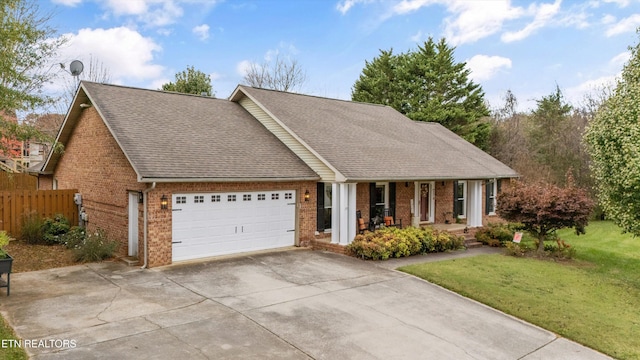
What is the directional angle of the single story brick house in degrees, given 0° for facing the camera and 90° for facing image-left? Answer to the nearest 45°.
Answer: approximately 315°

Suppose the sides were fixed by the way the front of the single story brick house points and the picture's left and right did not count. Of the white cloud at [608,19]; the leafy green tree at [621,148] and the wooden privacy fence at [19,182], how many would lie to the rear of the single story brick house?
1

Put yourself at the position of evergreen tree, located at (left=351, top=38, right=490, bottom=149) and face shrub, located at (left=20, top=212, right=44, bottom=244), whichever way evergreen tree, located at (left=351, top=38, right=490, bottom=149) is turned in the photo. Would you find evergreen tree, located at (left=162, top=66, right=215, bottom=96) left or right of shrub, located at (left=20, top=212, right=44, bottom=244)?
right

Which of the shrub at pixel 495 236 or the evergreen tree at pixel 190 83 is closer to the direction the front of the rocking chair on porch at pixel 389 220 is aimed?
the shrub

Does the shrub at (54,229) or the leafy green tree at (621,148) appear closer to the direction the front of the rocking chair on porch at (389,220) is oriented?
the leafy green tree

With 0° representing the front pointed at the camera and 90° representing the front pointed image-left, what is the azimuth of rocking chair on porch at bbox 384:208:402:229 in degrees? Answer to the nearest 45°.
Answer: approximately 315°

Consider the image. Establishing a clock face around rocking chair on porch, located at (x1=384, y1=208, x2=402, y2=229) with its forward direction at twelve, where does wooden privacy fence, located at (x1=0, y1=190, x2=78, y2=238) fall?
The wooden privacy fence is roughly at 4 o'clock from the rocking chair on porch.
